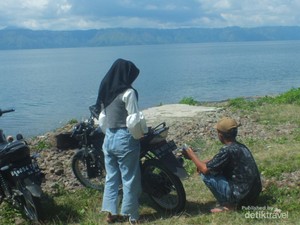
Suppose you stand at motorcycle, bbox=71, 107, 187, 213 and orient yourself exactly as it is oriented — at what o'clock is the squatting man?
The squatting man is roughly at 5 o'clock from the motorcycle.

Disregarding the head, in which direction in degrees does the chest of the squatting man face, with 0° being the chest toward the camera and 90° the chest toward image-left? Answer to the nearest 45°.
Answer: approximately 135°

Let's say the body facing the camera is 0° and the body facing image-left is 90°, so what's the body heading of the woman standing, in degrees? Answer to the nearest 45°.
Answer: approximately 225°

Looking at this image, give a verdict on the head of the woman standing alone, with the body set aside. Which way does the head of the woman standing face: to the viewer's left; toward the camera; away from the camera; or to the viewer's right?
away from the camera

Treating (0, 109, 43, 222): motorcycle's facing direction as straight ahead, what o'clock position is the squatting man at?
The squatting man is roughly at 5 o'clock from the motorcycle.

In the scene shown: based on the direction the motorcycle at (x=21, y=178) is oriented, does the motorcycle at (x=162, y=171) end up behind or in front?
behind

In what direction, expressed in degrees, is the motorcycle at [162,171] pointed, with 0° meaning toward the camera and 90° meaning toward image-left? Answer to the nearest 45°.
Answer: approximately 135°

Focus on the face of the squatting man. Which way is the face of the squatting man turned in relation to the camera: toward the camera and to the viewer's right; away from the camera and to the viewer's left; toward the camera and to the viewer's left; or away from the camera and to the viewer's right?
away from the camera and to the viewer's left

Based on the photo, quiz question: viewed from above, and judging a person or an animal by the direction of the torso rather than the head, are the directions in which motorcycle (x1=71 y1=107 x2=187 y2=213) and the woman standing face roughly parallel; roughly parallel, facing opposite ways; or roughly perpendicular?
roughly perpendicular

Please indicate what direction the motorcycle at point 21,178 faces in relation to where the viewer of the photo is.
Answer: facing away from the viewer and to the left of the viewer
